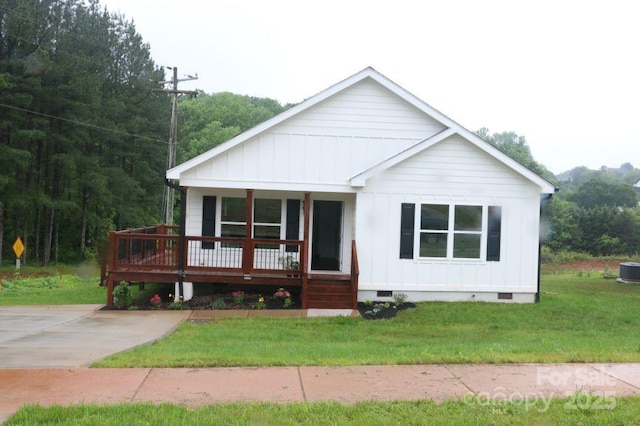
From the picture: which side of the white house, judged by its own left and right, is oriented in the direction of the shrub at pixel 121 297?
right

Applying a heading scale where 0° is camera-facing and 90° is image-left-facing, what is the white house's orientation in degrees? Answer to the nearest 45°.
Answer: approximately 0°
